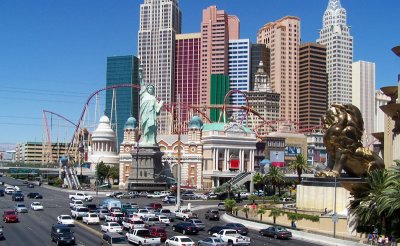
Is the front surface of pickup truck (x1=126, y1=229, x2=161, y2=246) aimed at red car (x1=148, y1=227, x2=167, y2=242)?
no

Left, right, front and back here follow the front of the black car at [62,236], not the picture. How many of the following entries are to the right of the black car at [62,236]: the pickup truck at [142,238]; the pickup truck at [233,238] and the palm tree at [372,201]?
0

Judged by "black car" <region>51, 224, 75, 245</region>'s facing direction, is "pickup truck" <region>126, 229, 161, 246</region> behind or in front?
in front

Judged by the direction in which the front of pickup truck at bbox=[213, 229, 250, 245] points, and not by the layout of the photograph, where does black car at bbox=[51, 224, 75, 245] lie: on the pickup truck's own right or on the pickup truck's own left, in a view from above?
on the pickup truck's own left

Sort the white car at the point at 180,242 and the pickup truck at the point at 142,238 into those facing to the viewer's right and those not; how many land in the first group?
0

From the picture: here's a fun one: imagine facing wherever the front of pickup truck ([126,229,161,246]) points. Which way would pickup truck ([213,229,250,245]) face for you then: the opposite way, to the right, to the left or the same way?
the same way

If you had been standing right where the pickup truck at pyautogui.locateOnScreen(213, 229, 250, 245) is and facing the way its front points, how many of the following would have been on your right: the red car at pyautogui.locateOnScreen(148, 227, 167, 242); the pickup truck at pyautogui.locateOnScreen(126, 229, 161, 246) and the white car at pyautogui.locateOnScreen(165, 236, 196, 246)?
0

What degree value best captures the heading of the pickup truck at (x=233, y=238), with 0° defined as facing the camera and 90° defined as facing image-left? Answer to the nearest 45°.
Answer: approximately 135°

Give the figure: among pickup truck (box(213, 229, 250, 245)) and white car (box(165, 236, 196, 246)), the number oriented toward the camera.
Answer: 0

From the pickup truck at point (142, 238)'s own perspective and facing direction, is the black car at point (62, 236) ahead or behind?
ahead

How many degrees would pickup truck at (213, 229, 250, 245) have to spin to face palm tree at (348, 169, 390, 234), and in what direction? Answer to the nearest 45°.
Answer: approximately 135° to its right

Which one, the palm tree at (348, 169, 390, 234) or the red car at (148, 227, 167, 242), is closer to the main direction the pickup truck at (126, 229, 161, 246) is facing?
the red car

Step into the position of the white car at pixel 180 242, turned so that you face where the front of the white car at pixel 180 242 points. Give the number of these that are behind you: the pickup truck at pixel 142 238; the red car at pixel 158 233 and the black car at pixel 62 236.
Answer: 0

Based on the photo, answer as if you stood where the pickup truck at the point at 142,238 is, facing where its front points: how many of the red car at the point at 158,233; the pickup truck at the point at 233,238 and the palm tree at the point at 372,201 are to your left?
0

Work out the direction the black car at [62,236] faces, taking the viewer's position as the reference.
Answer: facing the viewer and to the right of the viewer

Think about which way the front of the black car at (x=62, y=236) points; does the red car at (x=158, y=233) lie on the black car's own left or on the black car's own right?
on the black car's own left
